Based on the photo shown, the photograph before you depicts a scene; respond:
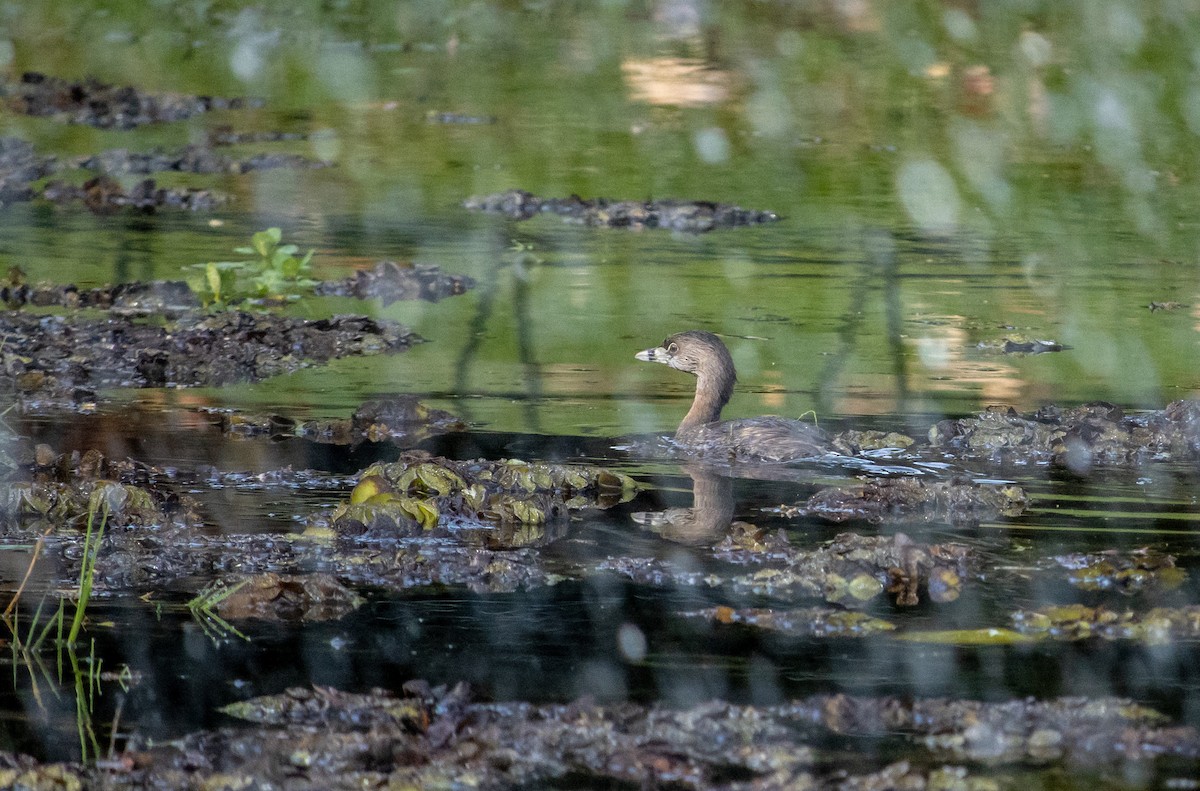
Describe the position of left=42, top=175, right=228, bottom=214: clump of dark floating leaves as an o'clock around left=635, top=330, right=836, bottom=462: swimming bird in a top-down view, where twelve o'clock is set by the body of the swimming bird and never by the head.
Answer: The clump of dark floating leaves is roughly at 2 o'clock from the swimming bird.

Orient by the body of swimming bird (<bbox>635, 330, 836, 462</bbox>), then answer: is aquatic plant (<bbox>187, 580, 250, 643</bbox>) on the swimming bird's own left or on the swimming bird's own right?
on the swimming bird's own left

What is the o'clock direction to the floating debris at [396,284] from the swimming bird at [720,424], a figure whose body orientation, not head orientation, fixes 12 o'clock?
The floating debris is roughly at 2 o'clock from the swimming bird.

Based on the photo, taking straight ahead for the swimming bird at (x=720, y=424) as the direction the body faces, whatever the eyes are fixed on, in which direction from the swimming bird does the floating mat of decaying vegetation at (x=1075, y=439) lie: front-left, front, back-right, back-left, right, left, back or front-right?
back

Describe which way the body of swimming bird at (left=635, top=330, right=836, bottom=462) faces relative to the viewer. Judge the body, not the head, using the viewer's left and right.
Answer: facing to the left of the viewer

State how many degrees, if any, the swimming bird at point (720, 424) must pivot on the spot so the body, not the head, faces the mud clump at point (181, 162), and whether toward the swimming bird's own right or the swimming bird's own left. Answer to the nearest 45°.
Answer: approximately 45° to the swimming bird's own right

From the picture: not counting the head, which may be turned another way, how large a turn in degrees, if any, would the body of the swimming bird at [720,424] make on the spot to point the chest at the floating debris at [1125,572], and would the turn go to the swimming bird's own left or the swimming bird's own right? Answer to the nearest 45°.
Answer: approximately 135° to the swimming bird's own left

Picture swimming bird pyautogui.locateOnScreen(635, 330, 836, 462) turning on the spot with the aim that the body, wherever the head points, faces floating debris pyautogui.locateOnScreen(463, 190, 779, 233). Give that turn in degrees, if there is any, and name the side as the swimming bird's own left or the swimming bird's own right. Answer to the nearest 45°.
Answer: approximately 90° to the swimming bird's own right

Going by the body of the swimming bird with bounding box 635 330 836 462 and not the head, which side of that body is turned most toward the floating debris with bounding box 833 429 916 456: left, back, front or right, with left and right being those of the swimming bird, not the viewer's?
back

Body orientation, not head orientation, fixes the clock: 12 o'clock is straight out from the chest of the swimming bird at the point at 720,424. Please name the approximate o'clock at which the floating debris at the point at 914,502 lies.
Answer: The floating debris is roughly at 8 o'clock from the swimming bird.

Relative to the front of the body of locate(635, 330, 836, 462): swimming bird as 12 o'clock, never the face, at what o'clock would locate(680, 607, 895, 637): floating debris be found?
The floating debris is roughly at 9 o'clock from the swimming bird.
